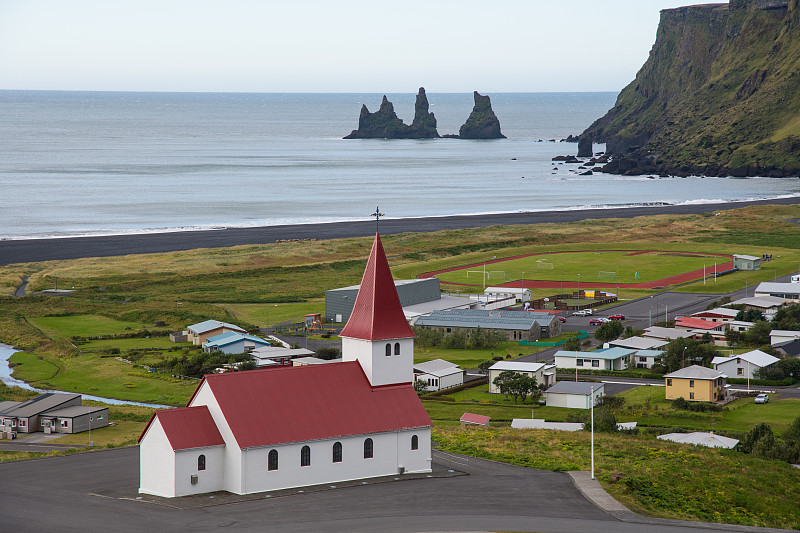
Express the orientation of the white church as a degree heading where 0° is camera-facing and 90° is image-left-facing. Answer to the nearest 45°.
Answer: approximately 225°
